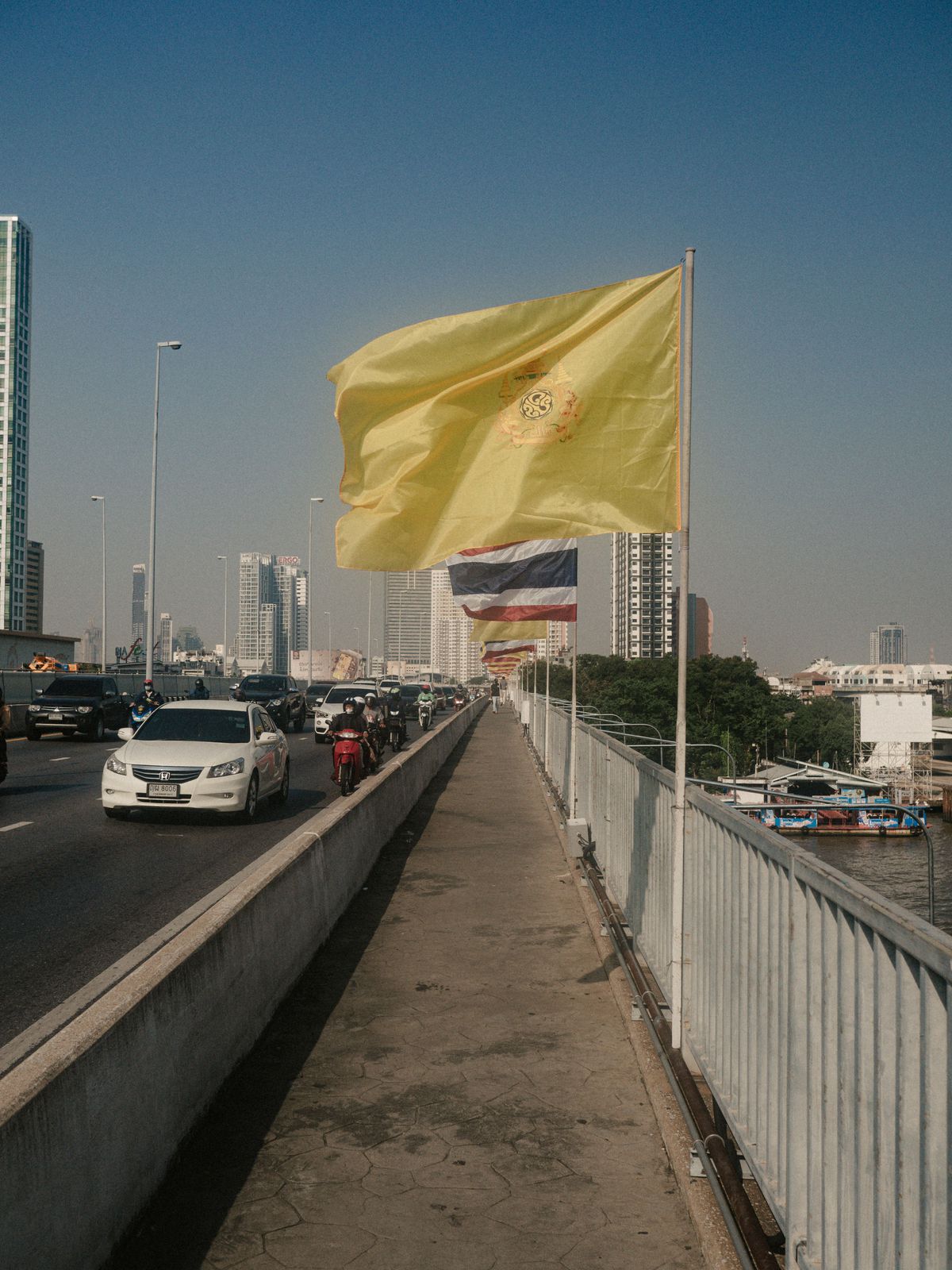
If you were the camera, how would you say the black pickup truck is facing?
facing the viewer and to the left of the viewer

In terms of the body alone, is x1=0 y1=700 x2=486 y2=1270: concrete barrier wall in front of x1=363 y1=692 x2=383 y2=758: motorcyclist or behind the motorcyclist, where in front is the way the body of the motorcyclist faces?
in front

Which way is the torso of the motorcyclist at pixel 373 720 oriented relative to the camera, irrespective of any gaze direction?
toward the camera

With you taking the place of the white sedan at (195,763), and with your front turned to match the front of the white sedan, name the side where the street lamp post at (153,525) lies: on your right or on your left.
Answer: on your right

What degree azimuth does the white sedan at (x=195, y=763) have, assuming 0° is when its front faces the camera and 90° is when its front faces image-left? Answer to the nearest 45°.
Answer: approximately 45°

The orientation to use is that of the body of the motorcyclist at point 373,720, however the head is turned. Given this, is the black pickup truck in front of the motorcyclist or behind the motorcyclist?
behind

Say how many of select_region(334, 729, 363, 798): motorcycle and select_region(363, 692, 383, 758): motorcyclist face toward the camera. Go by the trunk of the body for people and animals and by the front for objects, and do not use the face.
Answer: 2

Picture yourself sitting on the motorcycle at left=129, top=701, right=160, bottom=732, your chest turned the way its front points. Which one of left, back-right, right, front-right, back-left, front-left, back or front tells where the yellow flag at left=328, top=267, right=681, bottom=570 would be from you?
front

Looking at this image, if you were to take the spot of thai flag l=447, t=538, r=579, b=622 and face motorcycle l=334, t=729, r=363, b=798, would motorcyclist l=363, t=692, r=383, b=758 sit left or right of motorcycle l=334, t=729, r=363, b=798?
right

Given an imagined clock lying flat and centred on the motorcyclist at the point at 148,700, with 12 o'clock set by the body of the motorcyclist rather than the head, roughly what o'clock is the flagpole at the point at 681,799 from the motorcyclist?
The flagpole is roughly at 12 o'clock from the motorcyclist.

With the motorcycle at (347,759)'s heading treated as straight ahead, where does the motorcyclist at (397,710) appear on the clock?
The motorcyclist is roughly at 6 o'clock from the motorcycle.

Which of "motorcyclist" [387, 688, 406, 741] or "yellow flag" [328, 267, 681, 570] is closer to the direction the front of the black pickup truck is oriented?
the yellow flag

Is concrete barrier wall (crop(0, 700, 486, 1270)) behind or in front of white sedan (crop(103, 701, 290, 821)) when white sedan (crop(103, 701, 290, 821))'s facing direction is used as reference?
in front

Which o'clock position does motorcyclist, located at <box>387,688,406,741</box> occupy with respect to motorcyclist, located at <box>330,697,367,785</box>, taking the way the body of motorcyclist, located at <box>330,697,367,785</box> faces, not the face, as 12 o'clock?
motorcyclist, located at <box>387,688,406,741</box> is roughly at 6 o'clock from motorcyclist, located at <box>330,697,367,785</box>.

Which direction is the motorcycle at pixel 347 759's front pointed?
toward the camera

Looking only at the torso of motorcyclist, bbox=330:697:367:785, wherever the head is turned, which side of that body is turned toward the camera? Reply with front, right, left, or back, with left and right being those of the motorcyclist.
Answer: front

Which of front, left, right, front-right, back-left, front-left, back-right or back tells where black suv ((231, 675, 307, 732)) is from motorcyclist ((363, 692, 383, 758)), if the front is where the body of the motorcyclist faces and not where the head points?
back

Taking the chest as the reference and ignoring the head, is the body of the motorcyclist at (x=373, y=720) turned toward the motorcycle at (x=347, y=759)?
yes

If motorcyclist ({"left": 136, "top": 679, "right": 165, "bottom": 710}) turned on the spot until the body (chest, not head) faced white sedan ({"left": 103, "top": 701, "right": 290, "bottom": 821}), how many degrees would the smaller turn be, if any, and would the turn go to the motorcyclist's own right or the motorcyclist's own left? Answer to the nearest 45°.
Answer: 0° — they already face it
